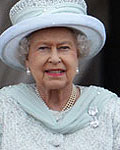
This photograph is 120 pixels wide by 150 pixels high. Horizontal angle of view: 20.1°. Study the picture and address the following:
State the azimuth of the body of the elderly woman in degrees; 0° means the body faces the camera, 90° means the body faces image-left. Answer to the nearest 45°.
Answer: approximately 0°
